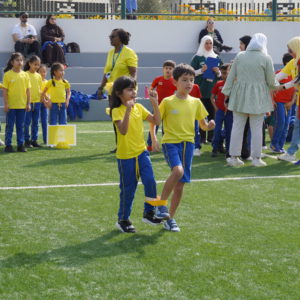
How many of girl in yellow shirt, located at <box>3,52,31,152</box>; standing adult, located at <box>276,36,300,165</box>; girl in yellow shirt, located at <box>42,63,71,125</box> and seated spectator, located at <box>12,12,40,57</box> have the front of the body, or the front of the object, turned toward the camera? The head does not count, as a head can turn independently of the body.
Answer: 3

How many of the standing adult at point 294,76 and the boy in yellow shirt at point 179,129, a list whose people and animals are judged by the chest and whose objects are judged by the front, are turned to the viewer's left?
1

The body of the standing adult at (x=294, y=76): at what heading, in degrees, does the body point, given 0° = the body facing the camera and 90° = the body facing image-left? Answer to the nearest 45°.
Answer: approximately 90°

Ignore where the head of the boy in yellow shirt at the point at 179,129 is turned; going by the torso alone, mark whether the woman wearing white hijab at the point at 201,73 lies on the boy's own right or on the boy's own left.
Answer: on the boy's own left

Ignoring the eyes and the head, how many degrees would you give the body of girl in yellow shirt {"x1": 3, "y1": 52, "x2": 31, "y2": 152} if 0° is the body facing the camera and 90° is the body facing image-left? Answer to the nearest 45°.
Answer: approximately 0°

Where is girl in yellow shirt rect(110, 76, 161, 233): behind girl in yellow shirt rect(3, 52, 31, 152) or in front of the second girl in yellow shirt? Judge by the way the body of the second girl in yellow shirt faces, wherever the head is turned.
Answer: in front

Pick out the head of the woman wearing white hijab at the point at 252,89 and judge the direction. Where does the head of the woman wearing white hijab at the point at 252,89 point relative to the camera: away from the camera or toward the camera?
away from the camera

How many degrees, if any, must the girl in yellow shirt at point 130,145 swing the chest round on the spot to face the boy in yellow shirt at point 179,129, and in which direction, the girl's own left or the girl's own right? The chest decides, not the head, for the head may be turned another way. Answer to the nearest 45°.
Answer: approximately 90° to the girl's own left
